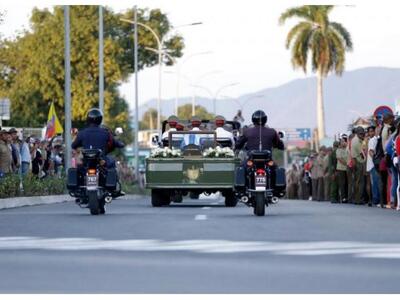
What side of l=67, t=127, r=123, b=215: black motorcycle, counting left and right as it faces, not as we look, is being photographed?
back

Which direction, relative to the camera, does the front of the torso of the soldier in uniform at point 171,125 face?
away from the camera

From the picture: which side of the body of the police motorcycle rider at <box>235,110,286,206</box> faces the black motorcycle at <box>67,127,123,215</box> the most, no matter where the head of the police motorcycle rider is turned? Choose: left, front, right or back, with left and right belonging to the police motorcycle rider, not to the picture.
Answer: left

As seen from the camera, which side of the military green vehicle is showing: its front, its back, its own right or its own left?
back

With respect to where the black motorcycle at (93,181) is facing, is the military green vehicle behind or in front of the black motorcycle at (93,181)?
in front

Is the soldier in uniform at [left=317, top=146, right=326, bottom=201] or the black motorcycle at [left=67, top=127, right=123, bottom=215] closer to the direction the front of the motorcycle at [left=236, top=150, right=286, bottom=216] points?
the soldier in uniform

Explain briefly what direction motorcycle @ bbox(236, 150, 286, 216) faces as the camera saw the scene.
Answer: facing away from the viewer

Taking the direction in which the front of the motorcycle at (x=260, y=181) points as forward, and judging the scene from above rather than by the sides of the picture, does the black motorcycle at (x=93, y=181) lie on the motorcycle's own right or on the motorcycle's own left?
on the motorcycle's own left

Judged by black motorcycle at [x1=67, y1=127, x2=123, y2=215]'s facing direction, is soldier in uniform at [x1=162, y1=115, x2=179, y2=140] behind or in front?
in front

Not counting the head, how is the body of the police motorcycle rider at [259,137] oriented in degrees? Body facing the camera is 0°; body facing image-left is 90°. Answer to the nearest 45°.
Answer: approximately 180°

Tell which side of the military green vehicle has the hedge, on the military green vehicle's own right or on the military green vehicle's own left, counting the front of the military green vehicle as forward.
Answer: on the military green vehicle's own left

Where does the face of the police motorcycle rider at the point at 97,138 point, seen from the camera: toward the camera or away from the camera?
away from the camera
